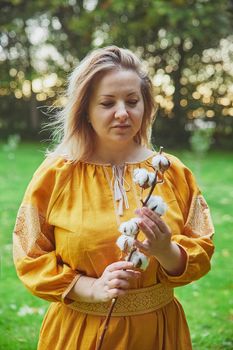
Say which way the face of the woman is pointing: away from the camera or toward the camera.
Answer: toward the camera

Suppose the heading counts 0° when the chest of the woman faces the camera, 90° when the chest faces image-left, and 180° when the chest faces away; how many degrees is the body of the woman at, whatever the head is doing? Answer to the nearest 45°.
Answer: approximately 0°
